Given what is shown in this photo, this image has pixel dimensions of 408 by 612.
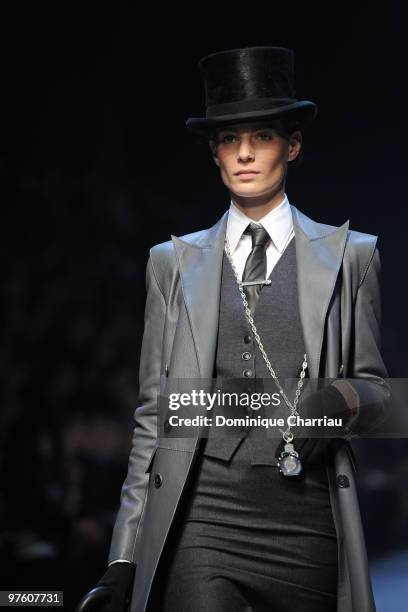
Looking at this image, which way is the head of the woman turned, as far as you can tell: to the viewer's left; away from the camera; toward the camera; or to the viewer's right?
toward the camera

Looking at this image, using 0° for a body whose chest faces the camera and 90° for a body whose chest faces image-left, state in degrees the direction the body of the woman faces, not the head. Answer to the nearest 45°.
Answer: approximately 0°
